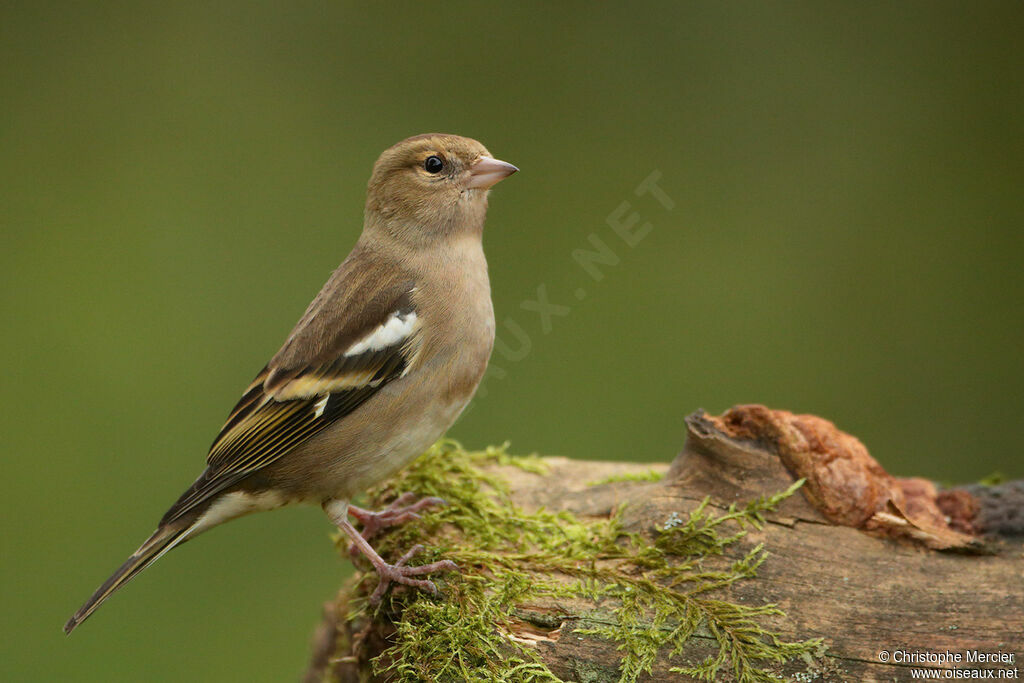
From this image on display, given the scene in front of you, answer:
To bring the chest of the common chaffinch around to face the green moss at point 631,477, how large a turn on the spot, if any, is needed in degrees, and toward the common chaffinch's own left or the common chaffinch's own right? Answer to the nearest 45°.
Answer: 0° — it already faces it

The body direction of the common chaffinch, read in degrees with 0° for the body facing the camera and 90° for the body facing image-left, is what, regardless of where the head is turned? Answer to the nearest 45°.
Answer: approximately 270°
